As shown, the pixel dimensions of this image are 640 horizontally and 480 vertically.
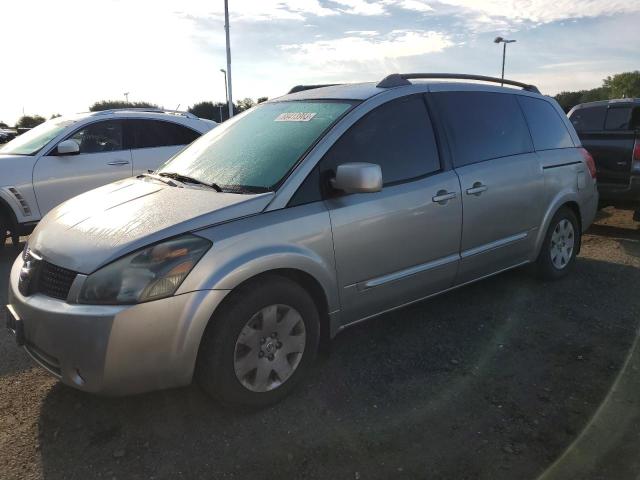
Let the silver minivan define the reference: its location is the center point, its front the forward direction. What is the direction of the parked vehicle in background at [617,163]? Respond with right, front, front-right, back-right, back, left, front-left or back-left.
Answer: back

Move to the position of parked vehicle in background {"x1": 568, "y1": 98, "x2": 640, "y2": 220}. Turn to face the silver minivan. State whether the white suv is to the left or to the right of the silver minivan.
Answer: right

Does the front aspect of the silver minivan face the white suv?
no

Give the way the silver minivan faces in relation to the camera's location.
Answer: facing the viewer and to the left of the viewer
